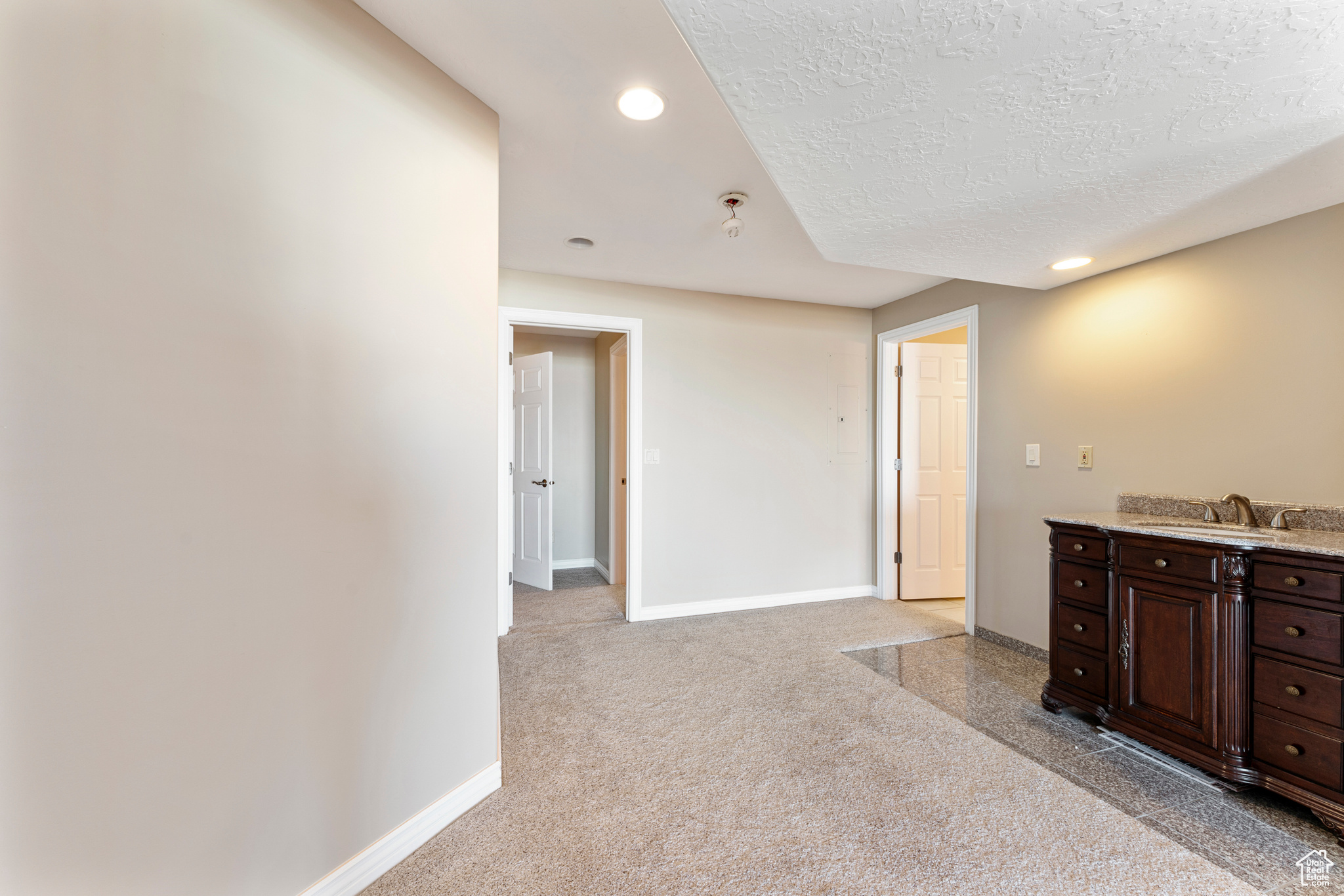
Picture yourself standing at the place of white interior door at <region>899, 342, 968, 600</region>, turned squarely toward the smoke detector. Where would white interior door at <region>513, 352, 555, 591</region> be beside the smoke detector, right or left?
right

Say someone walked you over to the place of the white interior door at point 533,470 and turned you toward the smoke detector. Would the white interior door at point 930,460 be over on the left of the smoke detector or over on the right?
left

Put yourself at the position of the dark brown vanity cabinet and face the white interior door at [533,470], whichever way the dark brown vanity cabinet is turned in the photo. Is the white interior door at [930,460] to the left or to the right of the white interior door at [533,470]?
right

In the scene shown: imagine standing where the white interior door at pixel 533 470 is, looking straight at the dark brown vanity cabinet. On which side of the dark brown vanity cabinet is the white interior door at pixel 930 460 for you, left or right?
left

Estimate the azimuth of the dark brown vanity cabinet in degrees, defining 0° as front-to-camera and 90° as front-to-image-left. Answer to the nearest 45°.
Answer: approximately 45°

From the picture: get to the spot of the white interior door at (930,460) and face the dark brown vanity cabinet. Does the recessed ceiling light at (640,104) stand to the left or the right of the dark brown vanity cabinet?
right

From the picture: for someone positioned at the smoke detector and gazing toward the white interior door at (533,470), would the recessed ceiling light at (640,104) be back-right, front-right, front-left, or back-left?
back-left

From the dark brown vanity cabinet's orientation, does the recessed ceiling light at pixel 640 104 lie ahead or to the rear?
ahead

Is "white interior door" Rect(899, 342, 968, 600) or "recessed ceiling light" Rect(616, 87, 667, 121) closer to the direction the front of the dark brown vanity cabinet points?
the recessed ceiling light

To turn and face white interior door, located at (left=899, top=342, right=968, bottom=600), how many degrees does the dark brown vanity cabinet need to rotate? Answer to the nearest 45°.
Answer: approximately 90° to its right
